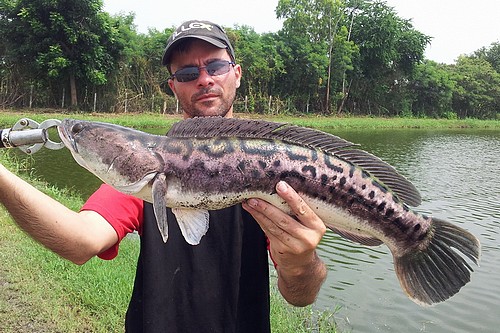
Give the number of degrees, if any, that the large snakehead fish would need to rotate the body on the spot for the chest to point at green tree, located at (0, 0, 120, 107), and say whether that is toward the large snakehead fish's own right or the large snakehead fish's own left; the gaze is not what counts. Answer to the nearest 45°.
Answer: approximately 45° to the large snakehead fish's own right

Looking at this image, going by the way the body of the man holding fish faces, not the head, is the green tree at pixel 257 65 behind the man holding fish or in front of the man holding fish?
behind

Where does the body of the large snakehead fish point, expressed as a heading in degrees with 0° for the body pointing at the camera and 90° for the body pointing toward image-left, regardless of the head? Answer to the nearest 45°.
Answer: approximately 90°

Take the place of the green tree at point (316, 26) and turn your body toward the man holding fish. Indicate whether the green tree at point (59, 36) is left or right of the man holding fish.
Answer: right

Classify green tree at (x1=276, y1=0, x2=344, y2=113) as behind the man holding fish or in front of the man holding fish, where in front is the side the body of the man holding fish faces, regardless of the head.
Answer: behind

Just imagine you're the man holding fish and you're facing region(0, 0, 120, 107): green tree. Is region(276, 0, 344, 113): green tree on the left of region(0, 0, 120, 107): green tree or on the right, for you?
right

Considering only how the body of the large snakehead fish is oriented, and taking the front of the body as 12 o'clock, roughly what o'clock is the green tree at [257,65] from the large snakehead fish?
The green tree is roughly at 3 o'clock from the large snakehead fish.

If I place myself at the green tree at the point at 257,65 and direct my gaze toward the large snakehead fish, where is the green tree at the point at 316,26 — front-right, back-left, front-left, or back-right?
back-left

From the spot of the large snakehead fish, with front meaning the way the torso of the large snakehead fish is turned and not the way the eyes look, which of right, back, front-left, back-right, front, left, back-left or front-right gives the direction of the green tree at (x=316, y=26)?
right

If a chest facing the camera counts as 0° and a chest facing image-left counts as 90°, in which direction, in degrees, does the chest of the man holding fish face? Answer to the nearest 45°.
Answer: approximately 0°

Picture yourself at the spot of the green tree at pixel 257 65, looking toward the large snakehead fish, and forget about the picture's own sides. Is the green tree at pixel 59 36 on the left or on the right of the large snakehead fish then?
right
